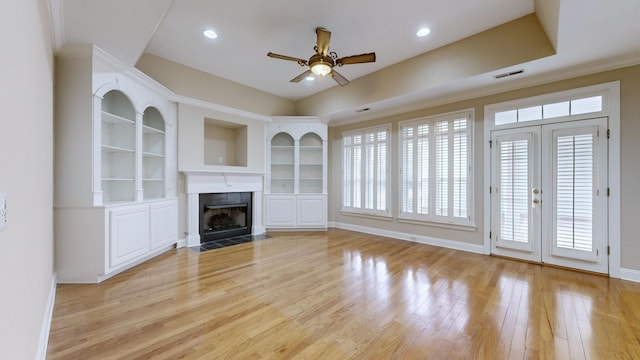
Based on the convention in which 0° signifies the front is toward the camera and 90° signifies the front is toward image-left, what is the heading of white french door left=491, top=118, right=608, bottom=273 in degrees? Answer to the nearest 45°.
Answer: approximately 45°

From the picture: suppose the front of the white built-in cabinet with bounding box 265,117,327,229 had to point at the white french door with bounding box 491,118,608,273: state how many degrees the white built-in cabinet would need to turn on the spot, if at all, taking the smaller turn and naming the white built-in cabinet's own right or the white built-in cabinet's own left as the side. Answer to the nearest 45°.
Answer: approximately 45° to the white built-in cabinet's own left

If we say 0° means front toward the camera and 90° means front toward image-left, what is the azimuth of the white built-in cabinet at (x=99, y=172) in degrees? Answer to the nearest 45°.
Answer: approximately 315°

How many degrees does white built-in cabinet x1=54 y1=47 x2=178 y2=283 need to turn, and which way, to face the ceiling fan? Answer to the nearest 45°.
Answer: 0° — it already faces it

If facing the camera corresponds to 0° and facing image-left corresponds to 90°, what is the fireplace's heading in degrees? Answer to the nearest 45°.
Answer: approximately 315°

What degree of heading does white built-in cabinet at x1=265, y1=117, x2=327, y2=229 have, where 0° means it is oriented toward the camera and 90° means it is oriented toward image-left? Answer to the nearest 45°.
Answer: approximately 0°

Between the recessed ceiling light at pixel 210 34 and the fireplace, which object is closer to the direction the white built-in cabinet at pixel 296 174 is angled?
the recessed ceiling light
